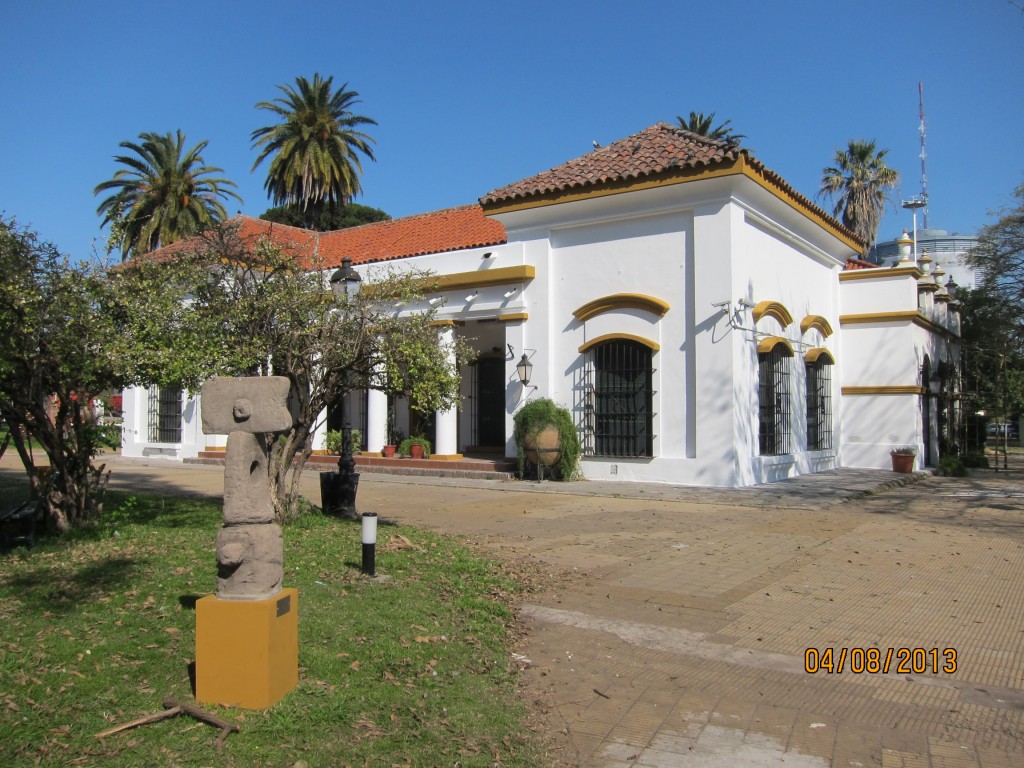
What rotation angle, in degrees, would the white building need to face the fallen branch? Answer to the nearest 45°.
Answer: approximately 45° to its left

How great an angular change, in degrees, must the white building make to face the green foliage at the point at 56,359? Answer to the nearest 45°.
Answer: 0° — it already faces it

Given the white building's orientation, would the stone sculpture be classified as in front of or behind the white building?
in front

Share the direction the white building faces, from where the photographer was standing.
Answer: facing the viewer and to the left of the viewer

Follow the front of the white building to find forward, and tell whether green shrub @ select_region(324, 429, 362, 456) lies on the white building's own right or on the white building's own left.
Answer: on the white building's own right

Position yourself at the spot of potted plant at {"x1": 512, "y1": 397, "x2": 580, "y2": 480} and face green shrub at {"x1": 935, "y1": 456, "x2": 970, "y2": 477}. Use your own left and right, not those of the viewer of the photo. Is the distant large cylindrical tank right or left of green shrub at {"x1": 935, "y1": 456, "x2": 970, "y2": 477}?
left

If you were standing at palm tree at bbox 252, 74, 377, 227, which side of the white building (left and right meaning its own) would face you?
right

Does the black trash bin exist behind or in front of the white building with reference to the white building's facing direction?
in front

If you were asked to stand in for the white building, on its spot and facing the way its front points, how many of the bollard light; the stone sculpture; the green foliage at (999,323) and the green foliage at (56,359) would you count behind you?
1

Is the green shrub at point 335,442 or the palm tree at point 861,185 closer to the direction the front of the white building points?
the green shrub

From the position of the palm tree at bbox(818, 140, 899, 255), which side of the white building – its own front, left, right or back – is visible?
back

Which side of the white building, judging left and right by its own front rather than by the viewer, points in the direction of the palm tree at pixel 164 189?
right

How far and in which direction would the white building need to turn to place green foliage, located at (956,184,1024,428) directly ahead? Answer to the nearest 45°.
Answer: approximately 180°
